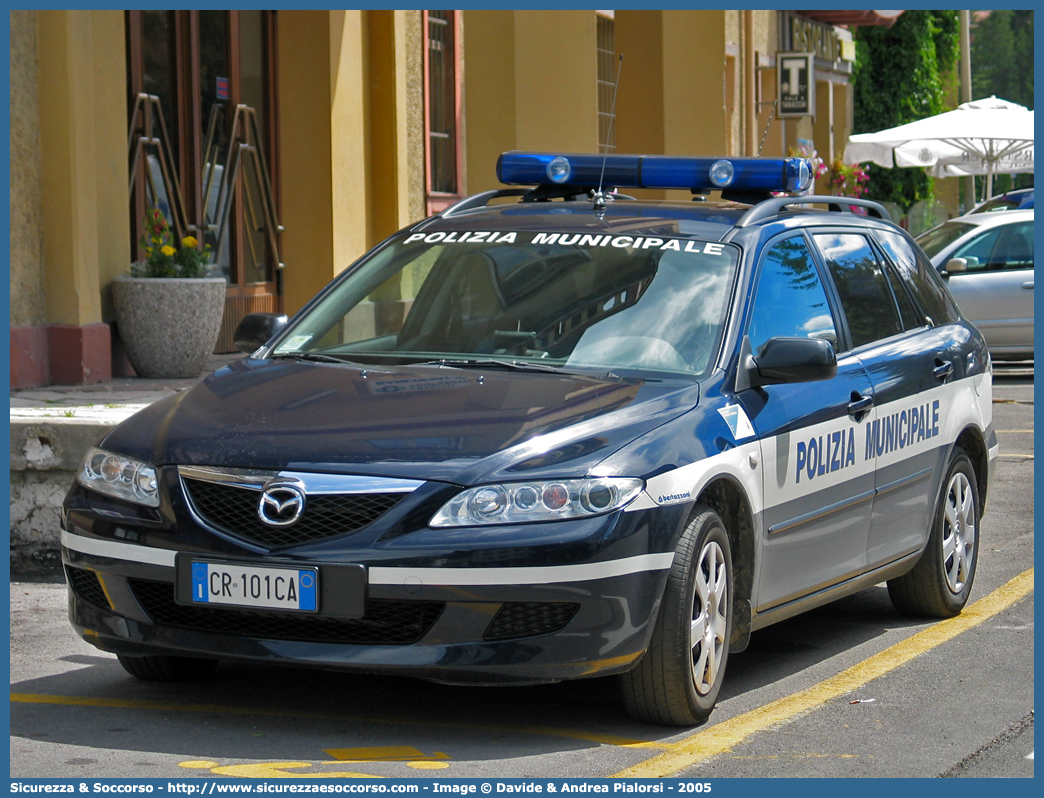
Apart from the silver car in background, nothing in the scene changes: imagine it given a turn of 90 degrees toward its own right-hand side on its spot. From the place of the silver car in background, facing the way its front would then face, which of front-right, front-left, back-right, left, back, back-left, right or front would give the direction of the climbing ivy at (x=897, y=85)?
front-right

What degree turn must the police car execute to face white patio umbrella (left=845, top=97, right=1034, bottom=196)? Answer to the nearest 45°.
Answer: approximately 135° to its right

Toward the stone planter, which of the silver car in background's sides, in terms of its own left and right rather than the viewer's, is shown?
front

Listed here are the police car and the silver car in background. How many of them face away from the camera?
0

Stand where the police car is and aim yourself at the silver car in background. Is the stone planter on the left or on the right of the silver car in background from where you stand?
left

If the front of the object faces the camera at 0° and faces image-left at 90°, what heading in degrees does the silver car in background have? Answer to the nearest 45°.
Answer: approximately 45°

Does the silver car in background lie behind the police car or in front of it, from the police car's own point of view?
behind

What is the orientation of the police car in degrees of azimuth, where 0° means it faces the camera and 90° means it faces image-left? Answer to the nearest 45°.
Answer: approximately 45°

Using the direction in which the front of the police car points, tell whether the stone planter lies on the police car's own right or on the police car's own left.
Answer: on the police car's own right
